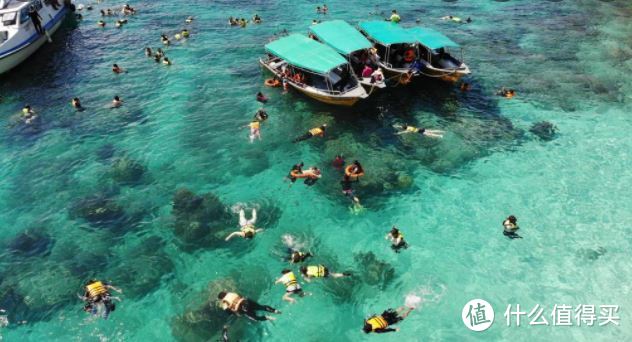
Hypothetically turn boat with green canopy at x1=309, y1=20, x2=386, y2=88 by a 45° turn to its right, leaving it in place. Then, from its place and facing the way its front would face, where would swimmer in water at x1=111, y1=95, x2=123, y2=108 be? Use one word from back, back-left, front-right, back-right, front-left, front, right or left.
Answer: right

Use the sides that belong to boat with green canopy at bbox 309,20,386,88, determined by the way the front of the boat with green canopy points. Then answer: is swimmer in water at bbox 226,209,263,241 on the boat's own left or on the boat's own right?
on the boat's own right

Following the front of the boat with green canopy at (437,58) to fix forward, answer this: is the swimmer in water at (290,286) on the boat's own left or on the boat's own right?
on the boat's own right

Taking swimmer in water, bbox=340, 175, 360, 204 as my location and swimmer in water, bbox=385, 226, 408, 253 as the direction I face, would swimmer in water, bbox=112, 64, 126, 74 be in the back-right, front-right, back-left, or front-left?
back-right

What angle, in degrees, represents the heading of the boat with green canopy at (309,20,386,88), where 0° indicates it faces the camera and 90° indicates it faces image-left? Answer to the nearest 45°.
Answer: approximately 315°

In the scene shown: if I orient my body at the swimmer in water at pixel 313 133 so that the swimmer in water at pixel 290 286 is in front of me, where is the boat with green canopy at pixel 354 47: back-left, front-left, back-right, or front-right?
back-left

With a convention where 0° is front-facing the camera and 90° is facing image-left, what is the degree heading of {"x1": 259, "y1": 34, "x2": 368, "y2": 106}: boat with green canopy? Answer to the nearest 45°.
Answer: approximately 315°

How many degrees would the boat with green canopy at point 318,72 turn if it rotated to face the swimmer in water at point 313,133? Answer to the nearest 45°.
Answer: approximately 45° to its right

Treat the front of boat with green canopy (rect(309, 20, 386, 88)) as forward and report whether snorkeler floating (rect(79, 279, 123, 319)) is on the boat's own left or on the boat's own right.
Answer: on the boat's own right
